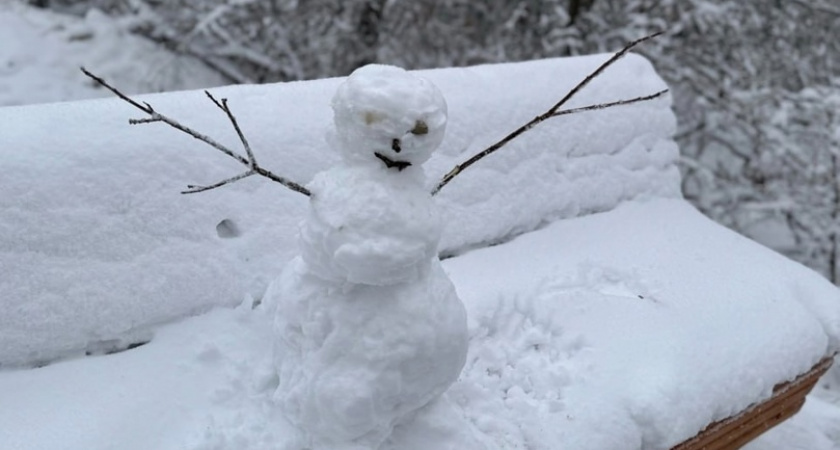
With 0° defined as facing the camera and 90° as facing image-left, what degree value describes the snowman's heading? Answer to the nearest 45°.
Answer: approximately 0°
